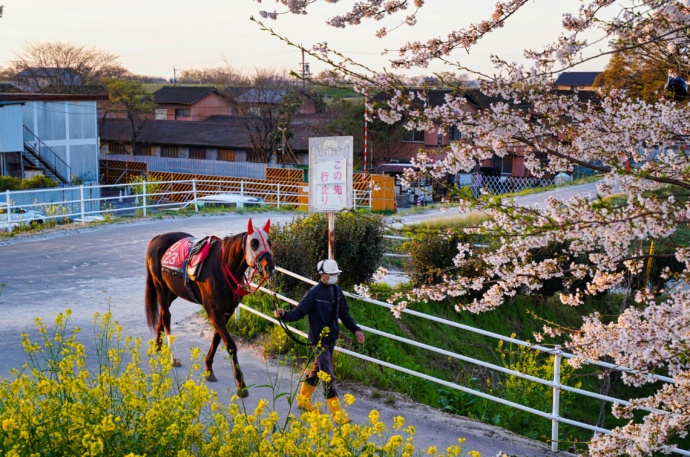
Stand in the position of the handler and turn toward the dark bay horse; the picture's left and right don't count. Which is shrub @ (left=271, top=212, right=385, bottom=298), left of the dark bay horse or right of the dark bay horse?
right

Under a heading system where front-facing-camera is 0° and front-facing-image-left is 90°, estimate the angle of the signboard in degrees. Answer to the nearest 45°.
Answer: approximately 0°

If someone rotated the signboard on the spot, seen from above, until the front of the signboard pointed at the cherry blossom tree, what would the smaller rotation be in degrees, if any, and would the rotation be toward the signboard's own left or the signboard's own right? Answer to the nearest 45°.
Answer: approximately 45° to the signboard's own left

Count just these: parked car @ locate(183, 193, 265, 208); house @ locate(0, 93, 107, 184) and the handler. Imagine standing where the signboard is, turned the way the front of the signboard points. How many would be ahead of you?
1

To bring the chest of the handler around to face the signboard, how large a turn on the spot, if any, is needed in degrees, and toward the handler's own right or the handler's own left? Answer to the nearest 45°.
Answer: approximately 135° to the handler's own left

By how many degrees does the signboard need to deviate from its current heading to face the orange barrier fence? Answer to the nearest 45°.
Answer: approximately 180°

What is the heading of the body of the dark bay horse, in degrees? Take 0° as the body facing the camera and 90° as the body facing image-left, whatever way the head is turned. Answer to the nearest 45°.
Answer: approximately 315°

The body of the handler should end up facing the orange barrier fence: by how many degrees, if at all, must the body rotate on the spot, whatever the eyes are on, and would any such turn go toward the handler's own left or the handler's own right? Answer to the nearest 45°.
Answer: approximately 135° to the handler's own left
